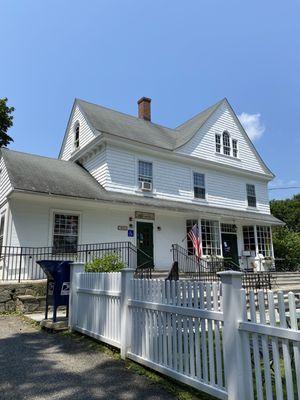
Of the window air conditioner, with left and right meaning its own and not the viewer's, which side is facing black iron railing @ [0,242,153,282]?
right

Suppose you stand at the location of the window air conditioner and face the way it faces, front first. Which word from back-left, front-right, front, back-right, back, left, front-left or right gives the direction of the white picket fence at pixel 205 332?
front-right

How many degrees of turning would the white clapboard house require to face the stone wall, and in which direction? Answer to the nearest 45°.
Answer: approximately 90° to its right

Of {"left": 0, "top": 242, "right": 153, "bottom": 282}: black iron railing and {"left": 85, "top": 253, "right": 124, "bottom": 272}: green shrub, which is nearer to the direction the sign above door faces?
the green shrub

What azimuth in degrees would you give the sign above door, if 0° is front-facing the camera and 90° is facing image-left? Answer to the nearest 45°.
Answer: approximately 315°

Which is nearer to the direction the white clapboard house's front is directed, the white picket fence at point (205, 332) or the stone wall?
the white picket fence

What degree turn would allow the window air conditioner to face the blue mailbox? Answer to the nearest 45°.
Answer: approximately 45° to its right

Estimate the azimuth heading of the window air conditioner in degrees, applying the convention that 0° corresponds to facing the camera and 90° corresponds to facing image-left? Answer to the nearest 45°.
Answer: approximately 315°

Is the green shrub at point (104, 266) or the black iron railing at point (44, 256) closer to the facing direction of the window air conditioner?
the green shrub

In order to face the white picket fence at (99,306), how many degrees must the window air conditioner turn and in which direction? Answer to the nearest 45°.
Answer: approximately 45° to its right
